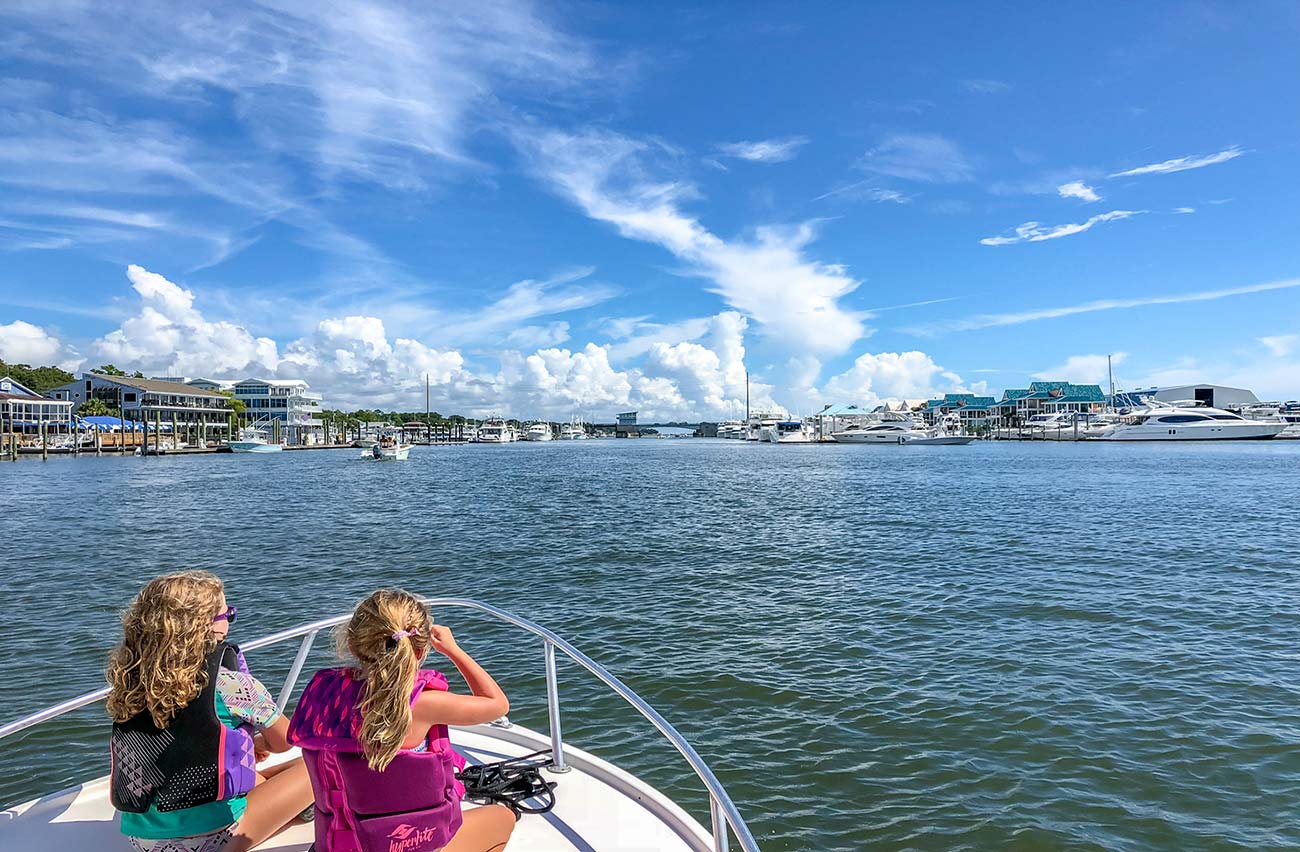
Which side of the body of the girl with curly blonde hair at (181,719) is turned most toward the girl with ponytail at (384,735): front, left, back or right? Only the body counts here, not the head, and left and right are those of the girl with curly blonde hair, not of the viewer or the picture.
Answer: right

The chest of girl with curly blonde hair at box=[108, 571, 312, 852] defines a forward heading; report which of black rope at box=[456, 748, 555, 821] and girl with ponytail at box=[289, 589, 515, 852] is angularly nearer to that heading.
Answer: the black rope

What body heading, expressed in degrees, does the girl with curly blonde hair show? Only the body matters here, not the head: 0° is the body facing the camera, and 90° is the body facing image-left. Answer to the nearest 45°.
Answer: approximately 225°

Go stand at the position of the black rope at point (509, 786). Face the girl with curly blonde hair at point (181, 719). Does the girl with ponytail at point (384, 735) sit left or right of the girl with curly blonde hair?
left

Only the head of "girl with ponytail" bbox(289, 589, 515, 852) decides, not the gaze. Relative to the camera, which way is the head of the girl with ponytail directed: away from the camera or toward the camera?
away from the camera

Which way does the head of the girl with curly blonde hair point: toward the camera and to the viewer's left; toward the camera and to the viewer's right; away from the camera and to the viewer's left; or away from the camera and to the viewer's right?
away from the camera and to the viewer's right

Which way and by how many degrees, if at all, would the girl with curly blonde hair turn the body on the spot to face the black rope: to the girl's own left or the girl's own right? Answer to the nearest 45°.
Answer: approximately 45° to the girl's own right
